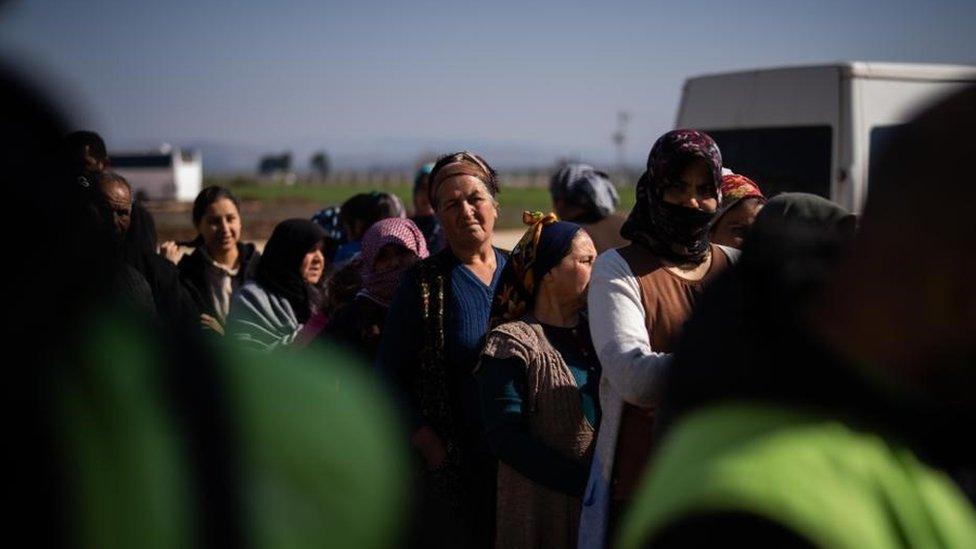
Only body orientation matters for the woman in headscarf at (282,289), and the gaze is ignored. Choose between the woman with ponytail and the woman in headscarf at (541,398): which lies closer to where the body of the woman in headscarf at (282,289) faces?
the woman in headscarf

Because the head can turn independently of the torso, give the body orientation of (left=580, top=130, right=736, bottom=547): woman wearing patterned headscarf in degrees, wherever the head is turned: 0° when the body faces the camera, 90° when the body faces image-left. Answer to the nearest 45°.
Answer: approximately 315°

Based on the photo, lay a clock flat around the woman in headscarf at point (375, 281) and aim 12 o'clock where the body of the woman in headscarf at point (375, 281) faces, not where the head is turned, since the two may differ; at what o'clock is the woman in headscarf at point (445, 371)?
the woman in headscarf at point (445, 371) is roughly at 11 o'clock from the woman in headscarf at point (375, 281).

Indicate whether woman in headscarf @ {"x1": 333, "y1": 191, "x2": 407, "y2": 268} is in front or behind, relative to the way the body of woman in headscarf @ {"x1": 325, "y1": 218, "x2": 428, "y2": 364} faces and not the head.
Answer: behind

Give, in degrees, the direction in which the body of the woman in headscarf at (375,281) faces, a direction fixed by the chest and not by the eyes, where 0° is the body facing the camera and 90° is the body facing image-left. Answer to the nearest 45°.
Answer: approximately 315°

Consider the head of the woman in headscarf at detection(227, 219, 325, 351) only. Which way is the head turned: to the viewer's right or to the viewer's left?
to the viewer's right

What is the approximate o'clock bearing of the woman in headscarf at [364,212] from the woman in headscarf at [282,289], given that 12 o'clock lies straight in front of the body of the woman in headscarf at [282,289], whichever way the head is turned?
the woman in headscarf at [364,212] is roughly at 10 o'clock from the woman in headscarf at [282,289].

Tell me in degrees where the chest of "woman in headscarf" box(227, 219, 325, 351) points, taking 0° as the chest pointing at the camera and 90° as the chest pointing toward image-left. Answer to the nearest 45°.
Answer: approximately 270°

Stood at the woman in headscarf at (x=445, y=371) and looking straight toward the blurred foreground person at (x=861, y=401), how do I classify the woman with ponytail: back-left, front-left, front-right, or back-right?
back-right
